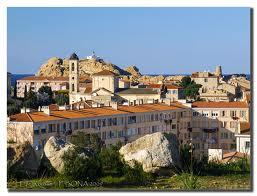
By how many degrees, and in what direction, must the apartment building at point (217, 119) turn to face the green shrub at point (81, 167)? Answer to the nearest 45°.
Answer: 0° — it already faces it

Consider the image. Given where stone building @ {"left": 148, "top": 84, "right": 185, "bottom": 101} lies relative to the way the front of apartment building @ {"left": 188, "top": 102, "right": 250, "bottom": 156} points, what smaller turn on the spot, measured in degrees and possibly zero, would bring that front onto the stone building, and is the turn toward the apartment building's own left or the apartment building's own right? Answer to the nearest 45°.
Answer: approximately 180°

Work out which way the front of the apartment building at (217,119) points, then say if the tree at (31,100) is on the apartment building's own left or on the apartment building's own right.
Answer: on the apartment building's own right

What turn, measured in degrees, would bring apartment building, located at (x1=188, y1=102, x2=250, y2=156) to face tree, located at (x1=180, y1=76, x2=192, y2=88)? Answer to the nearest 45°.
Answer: approximately 180°

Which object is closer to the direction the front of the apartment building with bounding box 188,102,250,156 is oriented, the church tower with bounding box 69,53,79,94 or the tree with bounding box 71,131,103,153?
the tree

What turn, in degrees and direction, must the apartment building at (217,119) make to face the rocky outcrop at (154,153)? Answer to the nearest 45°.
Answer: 0° — it already faces it

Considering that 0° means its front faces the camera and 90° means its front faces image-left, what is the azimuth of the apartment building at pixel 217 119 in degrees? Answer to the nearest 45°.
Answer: approximately 0°

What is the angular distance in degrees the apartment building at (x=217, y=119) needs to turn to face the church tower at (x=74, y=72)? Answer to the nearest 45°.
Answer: approximately 135° to its right
